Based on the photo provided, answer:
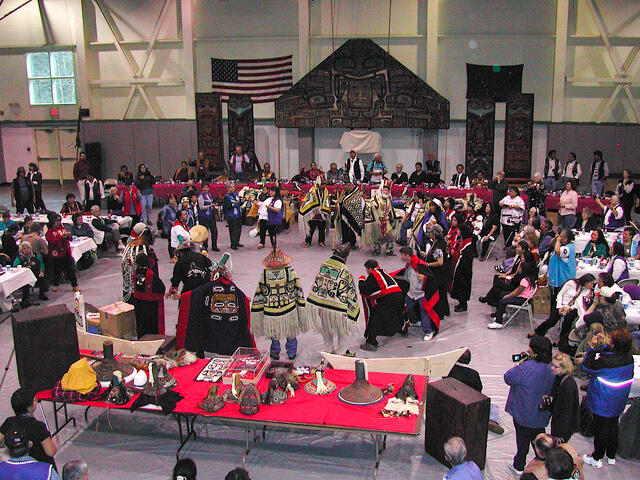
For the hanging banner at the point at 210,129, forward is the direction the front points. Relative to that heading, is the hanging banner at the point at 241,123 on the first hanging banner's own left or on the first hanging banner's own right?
on the first hanging banner's own left

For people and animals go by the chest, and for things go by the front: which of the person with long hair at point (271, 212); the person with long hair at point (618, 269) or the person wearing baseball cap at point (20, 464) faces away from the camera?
the person wearing baseball cap

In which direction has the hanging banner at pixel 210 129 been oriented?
toward the camera

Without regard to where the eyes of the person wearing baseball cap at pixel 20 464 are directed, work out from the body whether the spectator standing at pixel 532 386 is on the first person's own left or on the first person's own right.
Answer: on the first person's own right

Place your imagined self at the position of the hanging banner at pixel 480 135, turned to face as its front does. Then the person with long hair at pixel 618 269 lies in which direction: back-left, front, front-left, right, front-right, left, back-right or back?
front

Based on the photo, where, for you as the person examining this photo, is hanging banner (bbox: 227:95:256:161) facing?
facing the viewer

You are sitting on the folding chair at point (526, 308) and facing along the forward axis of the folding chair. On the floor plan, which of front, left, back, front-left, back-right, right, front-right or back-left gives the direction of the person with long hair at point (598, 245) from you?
back-right

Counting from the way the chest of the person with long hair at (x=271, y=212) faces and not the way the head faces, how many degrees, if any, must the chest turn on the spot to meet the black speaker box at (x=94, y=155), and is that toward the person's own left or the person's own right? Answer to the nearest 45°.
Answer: approximately 90° to the person's own right

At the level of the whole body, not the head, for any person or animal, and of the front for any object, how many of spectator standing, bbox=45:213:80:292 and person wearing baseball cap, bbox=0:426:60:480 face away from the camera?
1

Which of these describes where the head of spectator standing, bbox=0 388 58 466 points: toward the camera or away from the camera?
away from the camera

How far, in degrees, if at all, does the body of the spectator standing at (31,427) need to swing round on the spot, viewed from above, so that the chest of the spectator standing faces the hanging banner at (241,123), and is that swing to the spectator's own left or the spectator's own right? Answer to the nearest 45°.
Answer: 0° — they already face it

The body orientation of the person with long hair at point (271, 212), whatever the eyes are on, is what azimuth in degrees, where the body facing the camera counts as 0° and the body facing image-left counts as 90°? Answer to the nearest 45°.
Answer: approximately 45°

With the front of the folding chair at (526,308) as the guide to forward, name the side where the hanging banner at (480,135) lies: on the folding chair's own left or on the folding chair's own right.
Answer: on the folding chair's own right
